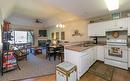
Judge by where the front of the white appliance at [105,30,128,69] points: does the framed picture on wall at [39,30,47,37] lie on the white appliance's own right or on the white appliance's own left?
on the white appliance's own right

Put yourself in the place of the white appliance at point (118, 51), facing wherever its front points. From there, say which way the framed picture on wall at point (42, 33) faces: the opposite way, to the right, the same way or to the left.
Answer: to the left

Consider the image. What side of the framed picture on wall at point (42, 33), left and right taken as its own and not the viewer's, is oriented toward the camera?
front

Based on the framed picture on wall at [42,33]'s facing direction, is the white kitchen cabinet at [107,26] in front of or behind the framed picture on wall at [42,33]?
in front

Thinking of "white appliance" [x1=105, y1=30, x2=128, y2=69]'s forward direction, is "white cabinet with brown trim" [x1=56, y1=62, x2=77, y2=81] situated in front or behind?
in front

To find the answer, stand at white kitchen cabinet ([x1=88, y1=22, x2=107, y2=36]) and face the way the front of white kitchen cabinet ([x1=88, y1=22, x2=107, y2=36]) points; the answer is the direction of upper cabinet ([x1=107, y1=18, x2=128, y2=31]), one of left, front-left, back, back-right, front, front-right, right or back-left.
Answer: left

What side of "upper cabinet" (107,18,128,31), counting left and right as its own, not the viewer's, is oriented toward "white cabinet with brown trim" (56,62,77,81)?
front

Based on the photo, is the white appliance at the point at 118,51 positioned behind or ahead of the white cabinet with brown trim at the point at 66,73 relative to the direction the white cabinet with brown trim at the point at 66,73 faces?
behind

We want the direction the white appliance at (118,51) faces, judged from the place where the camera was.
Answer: facing the viewer and to the left of the viewer
